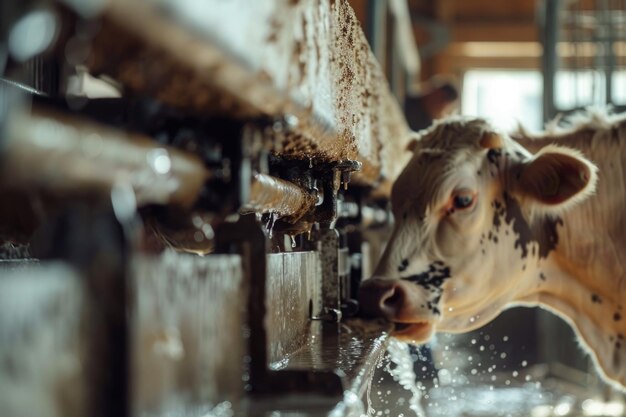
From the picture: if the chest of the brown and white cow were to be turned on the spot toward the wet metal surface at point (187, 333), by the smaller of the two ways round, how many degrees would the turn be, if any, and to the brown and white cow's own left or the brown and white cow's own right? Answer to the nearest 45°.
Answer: approximately 90° to the brown and white cow's own left

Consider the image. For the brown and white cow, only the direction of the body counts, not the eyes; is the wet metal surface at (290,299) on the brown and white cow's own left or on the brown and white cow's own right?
on the brown and white cow's own left

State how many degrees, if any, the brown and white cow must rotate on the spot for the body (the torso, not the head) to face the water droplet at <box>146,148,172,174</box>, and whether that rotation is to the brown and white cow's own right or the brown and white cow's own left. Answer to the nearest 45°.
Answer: approximately 90° to the brown and white cow's own left

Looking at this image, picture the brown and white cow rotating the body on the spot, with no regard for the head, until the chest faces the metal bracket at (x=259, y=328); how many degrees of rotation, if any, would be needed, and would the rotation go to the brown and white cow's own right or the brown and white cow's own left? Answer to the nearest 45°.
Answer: approximately 90° to the brown and white cow's own left

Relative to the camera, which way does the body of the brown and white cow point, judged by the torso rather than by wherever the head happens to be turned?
to the viewer's left
